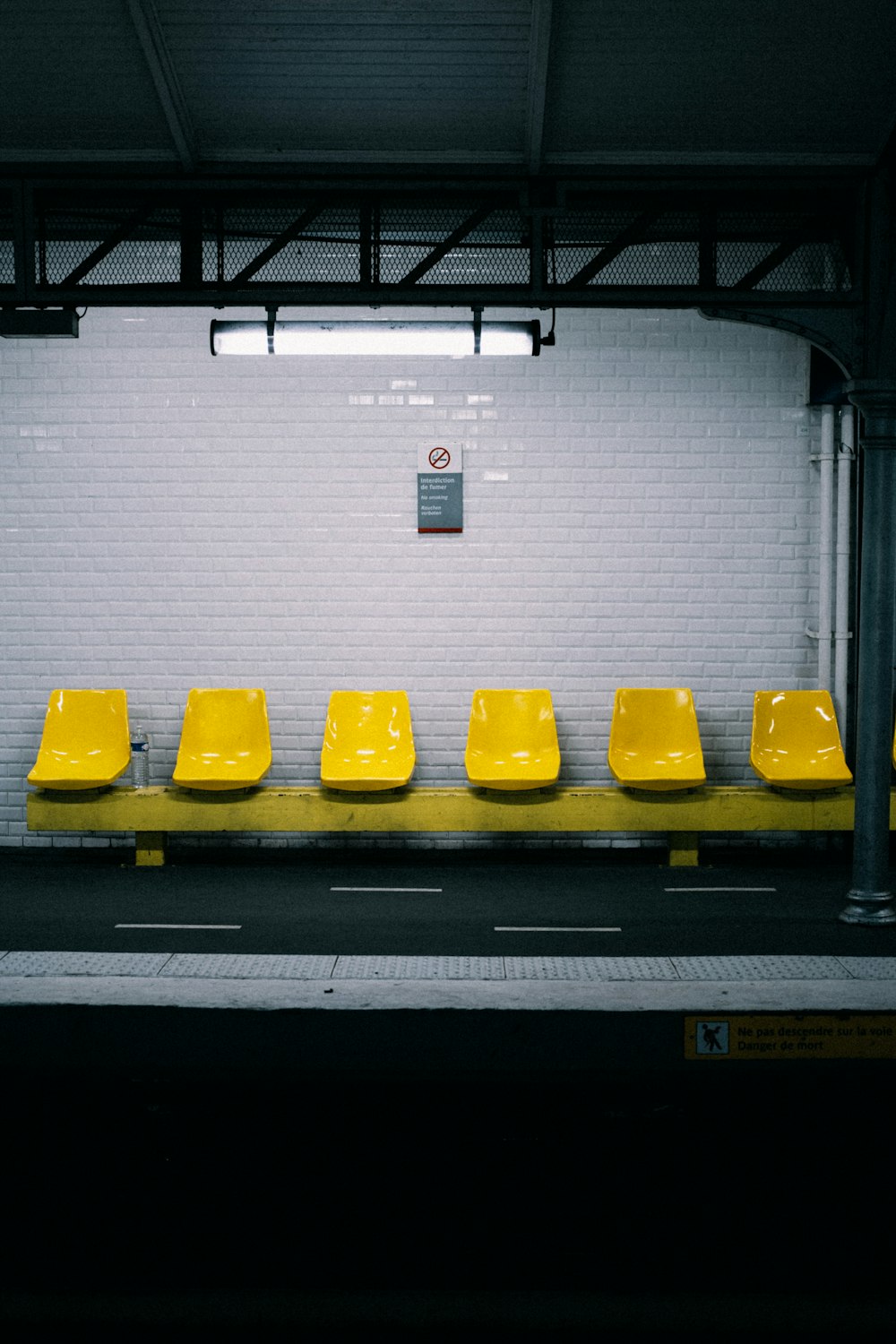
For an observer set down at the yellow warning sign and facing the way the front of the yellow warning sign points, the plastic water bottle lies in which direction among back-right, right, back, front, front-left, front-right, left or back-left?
back-right

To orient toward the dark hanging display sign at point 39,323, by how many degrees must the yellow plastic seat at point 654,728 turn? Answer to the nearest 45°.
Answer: approximately 45° to its right

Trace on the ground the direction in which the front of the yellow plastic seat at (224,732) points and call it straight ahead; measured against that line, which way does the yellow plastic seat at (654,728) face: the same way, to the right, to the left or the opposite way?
the same way

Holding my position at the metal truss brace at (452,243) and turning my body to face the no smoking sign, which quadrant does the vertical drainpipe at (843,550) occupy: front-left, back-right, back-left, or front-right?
front-right

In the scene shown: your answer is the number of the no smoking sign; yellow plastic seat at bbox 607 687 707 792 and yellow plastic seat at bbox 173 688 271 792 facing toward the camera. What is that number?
3

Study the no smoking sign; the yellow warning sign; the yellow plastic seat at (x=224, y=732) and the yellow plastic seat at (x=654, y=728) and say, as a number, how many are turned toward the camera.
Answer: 4

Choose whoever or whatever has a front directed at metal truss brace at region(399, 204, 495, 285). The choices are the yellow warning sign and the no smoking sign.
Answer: the no smoking sign

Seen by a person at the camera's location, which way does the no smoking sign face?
facing the viewer

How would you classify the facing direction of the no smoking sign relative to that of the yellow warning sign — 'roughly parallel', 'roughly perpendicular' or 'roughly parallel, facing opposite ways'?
roughly parallel

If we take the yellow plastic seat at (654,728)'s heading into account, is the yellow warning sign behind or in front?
in front

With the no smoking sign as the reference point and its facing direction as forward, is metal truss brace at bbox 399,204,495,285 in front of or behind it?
in front

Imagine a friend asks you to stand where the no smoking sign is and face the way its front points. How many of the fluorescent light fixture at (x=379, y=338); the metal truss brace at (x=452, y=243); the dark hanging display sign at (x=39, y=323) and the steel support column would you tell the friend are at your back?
0

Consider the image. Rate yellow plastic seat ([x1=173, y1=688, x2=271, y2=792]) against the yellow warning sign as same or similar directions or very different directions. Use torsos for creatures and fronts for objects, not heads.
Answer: same or similar directions

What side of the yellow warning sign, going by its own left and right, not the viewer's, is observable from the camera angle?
front
